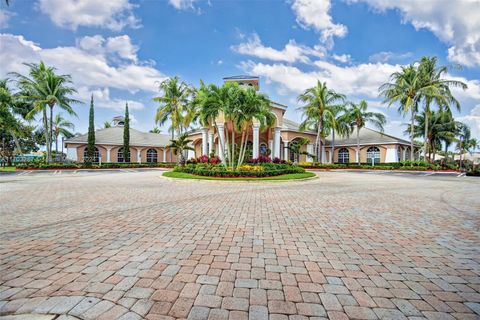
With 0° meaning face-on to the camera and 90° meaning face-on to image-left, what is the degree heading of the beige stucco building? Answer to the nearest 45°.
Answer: approximately 0°

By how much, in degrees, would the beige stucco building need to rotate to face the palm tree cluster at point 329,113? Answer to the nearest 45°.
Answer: approximately 45° to its left

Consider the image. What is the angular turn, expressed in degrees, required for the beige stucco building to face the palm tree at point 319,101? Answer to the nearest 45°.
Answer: approximately 45° to its left

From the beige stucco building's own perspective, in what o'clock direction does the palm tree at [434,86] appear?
The palm tree is roughly at 10 o'clock from the beige stucco building.

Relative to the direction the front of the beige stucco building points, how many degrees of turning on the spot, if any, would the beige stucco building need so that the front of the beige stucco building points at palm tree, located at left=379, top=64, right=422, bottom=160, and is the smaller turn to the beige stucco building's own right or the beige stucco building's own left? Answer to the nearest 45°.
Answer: approximately 45° to the beige stucco building's own left
